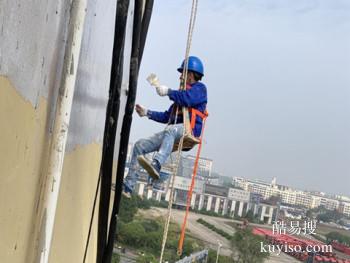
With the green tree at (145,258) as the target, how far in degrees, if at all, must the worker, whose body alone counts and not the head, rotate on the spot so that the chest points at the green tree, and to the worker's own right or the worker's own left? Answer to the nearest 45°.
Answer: approximately 90° to the worker's own right

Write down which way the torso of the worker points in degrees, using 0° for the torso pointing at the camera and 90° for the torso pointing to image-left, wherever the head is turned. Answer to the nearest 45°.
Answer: approximately 90°

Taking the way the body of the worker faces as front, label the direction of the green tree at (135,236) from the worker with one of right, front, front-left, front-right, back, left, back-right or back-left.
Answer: right

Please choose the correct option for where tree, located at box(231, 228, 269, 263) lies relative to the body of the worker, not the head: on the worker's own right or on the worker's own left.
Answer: on the worker's own right

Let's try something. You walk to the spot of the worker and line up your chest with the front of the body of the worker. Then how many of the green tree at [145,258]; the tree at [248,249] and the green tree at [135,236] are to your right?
3
